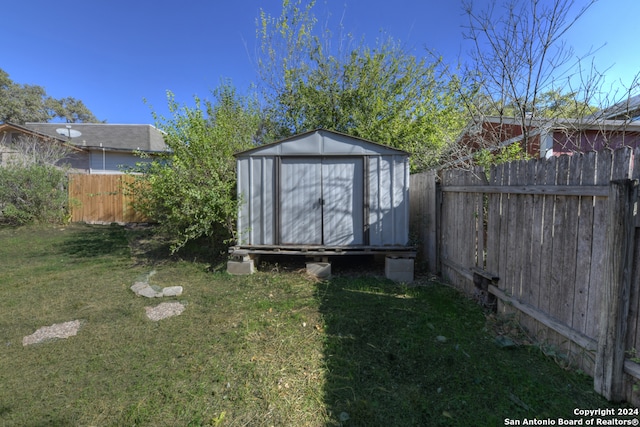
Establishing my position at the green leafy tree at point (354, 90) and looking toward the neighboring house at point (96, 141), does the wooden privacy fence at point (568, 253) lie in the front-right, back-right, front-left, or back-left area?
back-left

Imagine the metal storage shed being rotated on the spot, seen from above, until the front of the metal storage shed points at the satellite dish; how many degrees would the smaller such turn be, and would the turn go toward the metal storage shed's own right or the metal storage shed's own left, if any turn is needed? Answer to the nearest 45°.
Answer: approximately 135° to the metal storage shed's own right

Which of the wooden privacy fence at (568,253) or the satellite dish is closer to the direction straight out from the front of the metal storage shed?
the wooden privacy fence

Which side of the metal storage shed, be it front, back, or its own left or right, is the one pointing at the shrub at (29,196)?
right

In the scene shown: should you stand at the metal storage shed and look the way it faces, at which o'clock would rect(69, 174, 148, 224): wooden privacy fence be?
The wooden privacy fence is roughly at 4 o'clock from the metal storage shed.

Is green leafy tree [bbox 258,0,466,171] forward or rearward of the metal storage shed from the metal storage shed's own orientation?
rearward

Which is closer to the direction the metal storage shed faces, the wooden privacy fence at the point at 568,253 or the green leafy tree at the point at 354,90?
the wooden privacy fence

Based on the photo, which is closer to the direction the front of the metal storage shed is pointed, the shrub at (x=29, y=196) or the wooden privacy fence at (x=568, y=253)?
the wooden privacy fence

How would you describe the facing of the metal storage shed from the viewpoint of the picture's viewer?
facing the viewer

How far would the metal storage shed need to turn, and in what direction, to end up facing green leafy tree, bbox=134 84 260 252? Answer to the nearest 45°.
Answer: approximately 90° to its right

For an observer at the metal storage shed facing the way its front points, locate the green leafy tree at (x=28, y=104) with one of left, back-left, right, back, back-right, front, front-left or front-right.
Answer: back-right
